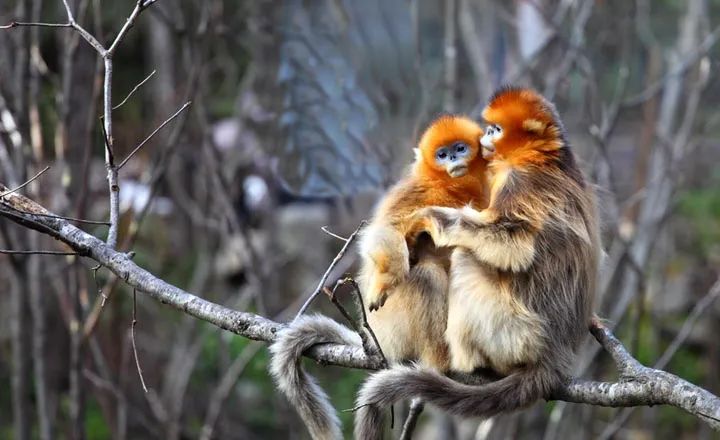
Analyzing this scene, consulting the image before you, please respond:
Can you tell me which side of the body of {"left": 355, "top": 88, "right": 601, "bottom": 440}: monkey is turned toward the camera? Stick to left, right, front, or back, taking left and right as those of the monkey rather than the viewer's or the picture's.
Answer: left

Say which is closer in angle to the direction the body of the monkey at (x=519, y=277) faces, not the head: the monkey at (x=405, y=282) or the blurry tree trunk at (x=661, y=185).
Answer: the monkey

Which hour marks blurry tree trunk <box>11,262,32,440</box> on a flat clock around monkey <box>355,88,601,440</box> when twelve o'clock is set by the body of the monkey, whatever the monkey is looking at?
The blurry tree trunk is roughly at 1 o'clock from the monkey.

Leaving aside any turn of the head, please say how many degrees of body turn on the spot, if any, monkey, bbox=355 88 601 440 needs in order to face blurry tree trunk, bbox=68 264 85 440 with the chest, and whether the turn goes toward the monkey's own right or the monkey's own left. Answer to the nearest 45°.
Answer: approximately 45° to the monkey's own right

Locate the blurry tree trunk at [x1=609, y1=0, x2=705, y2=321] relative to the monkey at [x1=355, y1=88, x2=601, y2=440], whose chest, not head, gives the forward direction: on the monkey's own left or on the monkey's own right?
on the monkey's own right

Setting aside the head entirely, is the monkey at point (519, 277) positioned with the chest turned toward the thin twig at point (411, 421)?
yes

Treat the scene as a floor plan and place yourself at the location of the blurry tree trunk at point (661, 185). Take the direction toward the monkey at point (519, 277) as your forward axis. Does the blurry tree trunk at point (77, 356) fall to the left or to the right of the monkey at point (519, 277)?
right

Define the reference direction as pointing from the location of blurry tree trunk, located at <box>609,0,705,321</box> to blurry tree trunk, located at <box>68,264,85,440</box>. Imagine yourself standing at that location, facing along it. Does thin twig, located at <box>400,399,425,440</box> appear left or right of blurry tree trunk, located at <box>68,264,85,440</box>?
left
